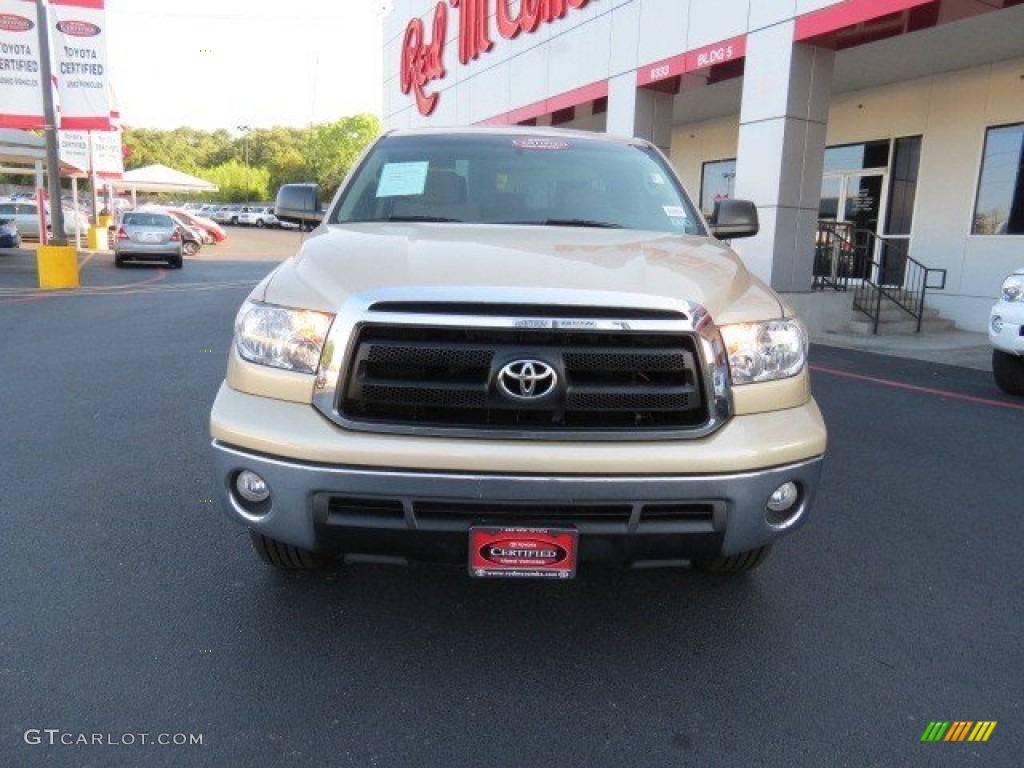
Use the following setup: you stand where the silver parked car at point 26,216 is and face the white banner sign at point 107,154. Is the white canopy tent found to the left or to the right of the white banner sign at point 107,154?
left

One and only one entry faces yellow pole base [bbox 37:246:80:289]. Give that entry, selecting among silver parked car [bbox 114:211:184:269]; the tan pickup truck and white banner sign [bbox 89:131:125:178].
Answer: the white banner sign

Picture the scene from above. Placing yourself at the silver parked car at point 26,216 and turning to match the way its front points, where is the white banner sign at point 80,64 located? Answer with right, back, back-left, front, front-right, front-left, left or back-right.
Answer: right

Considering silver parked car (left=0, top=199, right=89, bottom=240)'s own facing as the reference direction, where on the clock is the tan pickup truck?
The tan pickup truck is roughly at 3 o'clock from the silver parked car.

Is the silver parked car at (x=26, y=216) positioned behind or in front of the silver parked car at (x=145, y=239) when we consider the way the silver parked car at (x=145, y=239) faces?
in front

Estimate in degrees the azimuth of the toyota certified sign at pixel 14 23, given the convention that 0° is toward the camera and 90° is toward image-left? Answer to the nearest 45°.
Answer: approximately 0°

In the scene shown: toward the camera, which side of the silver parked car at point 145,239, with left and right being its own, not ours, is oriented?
back

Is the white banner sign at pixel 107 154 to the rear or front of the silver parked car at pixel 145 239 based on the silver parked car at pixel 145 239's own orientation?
to the front

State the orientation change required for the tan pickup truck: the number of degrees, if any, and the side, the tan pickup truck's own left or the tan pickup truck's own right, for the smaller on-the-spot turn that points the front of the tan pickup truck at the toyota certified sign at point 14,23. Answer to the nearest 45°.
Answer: approximately 135° to the tan pickup truck's own right

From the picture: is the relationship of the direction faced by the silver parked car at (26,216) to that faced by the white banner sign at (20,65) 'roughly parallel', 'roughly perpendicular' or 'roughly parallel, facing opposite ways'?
roughly perpendicular

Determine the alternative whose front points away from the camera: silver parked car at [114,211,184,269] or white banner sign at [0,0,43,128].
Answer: the silver parked car
